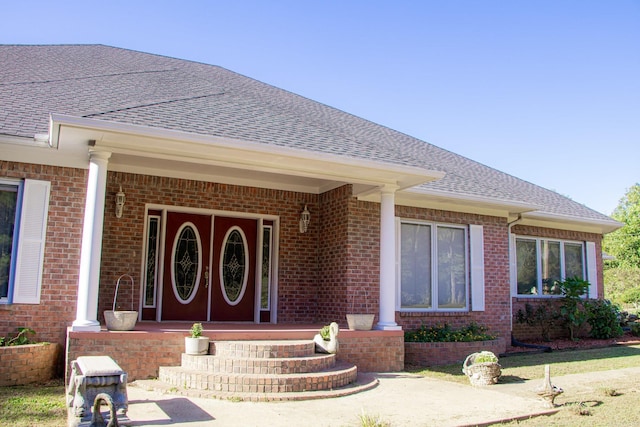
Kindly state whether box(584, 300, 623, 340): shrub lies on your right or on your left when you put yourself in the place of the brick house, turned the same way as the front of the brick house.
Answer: on your left

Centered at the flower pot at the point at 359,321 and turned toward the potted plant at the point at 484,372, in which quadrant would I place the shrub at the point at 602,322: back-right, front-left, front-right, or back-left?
front-left

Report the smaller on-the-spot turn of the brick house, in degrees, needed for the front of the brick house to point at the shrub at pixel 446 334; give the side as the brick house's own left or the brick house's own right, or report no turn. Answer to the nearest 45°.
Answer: approximately 45° to the brick house's own left

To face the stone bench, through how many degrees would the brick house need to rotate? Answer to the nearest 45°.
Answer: approximately 45° to its right

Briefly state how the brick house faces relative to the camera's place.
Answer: facing the viewer and to the right of the viewer

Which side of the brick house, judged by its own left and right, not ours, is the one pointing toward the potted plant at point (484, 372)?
front

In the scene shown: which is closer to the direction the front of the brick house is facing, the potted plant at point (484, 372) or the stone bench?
the potted plant

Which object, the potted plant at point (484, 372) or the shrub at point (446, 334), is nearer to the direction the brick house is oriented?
the potted plant
